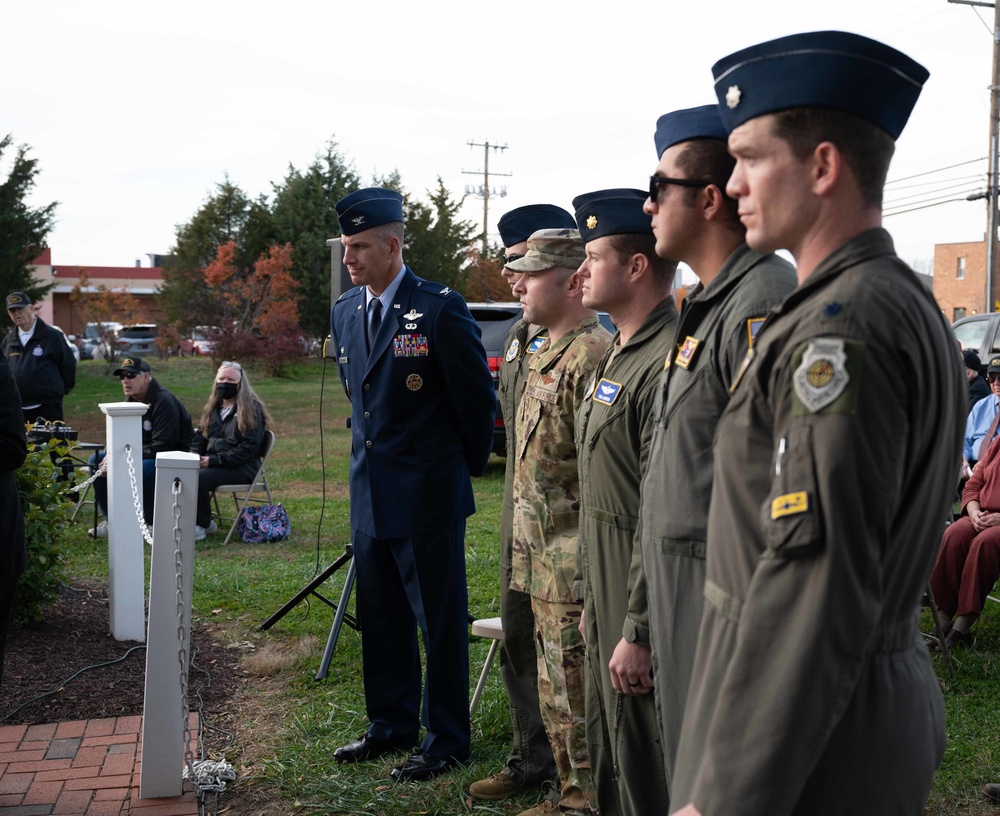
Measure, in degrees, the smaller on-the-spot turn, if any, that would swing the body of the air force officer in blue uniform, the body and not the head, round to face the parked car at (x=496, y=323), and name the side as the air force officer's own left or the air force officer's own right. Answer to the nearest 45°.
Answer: approximately 135° to the air force officer's own right

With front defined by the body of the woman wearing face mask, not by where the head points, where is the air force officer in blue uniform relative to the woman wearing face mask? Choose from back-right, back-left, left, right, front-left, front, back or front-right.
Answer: front-left

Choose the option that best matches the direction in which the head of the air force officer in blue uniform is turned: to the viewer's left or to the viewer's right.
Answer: to the viewer's left

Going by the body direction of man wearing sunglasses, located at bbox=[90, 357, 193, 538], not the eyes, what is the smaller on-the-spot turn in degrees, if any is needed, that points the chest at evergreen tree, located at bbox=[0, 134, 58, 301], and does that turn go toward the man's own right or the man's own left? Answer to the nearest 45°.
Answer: approximately 135° to the man's own right

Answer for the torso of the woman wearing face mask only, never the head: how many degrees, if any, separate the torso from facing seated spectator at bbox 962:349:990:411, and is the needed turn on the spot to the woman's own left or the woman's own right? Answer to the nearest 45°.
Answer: approximately 135° to the woman's own left

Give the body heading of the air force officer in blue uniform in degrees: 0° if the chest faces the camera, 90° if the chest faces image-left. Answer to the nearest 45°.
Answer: approximately 45°

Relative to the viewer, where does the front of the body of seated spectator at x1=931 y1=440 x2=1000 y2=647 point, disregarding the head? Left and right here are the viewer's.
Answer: facing the viewer and to the left of the viewer

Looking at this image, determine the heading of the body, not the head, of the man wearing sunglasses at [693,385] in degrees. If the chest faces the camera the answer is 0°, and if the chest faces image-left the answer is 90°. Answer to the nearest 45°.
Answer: approximately 90°
